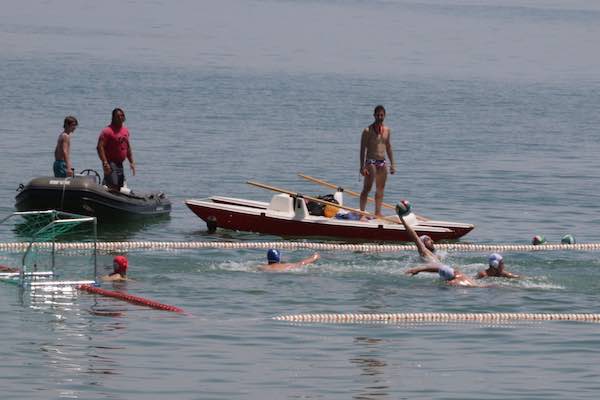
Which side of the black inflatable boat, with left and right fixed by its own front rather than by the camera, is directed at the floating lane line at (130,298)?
left

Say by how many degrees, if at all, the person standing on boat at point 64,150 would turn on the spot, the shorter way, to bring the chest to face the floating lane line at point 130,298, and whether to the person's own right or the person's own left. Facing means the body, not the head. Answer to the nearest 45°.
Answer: approximately 90° to the person's own right

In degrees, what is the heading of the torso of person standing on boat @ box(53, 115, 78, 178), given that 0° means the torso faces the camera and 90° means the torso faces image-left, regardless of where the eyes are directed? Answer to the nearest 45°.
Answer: approximately 270°

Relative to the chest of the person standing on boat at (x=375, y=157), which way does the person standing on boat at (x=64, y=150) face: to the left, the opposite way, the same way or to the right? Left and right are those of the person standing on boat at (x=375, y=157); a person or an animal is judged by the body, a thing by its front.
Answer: to the left

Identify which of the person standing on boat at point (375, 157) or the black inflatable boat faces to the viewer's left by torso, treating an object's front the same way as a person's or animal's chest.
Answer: the black inflatable boat

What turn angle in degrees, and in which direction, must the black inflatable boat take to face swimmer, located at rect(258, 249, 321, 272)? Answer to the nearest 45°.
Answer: approximately 135° to its left

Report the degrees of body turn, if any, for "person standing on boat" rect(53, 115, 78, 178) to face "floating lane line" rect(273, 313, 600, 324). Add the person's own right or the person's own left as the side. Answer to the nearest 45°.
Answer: approximately 45° to the person's own right

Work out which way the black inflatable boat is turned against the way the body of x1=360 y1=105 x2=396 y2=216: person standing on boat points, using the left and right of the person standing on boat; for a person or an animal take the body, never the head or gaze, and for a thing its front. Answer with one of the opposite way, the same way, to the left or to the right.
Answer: to the right

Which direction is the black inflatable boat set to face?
to the viewer's left
